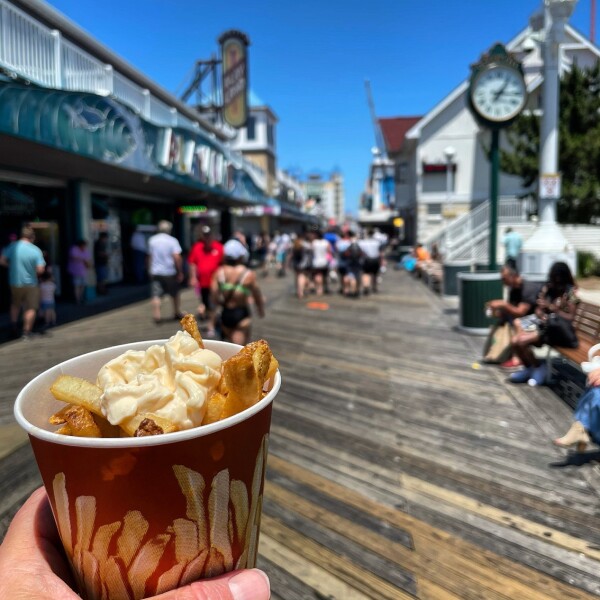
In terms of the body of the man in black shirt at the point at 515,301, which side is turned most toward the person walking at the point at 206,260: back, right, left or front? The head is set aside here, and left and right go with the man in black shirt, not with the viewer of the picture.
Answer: front

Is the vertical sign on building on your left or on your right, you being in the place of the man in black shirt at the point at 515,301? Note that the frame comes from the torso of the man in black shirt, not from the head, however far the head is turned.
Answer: on your right

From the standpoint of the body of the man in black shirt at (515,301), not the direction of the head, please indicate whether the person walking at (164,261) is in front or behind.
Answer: in front

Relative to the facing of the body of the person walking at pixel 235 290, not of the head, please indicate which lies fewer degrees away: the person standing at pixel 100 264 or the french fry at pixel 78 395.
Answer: the person standing

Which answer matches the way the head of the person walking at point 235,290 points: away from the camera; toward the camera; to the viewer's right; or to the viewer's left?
away from the camera

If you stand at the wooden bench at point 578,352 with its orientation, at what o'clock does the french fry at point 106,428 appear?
The french fry is roughly at 11 o'clock from the wooden bench.

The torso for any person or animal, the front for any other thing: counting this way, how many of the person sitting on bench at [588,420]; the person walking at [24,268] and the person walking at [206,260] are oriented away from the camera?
1

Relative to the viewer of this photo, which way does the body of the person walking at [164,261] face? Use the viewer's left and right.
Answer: facing away from the viewer

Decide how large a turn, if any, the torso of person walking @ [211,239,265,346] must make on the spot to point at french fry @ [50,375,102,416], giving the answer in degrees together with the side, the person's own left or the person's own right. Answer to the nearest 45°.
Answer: approximately 180°

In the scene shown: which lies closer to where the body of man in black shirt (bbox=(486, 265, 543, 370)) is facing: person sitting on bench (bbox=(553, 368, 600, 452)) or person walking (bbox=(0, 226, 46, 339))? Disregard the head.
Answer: the person walking

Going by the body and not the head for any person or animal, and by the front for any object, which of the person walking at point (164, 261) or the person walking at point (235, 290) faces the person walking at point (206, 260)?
the person walking at point (235, 290)

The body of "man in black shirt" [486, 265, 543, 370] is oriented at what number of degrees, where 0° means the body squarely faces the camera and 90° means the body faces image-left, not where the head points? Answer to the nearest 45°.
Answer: approximately 90°

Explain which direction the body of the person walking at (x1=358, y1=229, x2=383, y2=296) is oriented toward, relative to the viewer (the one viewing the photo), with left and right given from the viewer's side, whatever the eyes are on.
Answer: facing away from the viewer

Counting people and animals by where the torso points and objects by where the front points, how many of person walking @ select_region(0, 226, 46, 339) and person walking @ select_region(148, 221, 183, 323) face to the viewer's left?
0

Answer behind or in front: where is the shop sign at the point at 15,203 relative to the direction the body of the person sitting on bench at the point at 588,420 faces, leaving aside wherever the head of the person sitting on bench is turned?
in front
